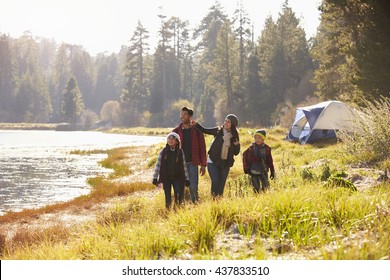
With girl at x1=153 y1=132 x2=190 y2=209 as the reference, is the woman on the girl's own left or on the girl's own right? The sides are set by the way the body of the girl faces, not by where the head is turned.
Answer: on the girl's own left

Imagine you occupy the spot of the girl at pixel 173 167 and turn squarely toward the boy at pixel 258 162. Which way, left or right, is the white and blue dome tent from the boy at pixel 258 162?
left

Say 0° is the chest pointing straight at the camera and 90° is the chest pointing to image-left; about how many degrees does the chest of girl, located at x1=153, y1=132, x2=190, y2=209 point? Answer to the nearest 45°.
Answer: approximately 0°

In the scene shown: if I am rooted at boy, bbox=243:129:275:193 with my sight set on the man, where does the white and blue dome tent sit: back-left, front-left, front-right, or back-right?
back-right

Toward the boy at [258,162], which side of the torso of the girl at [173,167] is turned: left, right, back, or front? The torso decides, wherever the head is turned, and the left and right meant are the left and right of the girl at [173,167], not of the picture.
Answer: left

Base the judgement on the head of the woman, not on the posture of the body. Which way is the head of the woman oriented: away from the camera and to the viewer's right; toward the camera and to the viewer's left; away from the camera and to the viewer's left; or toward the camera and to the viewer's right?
toward the camera and to the viewer's left
